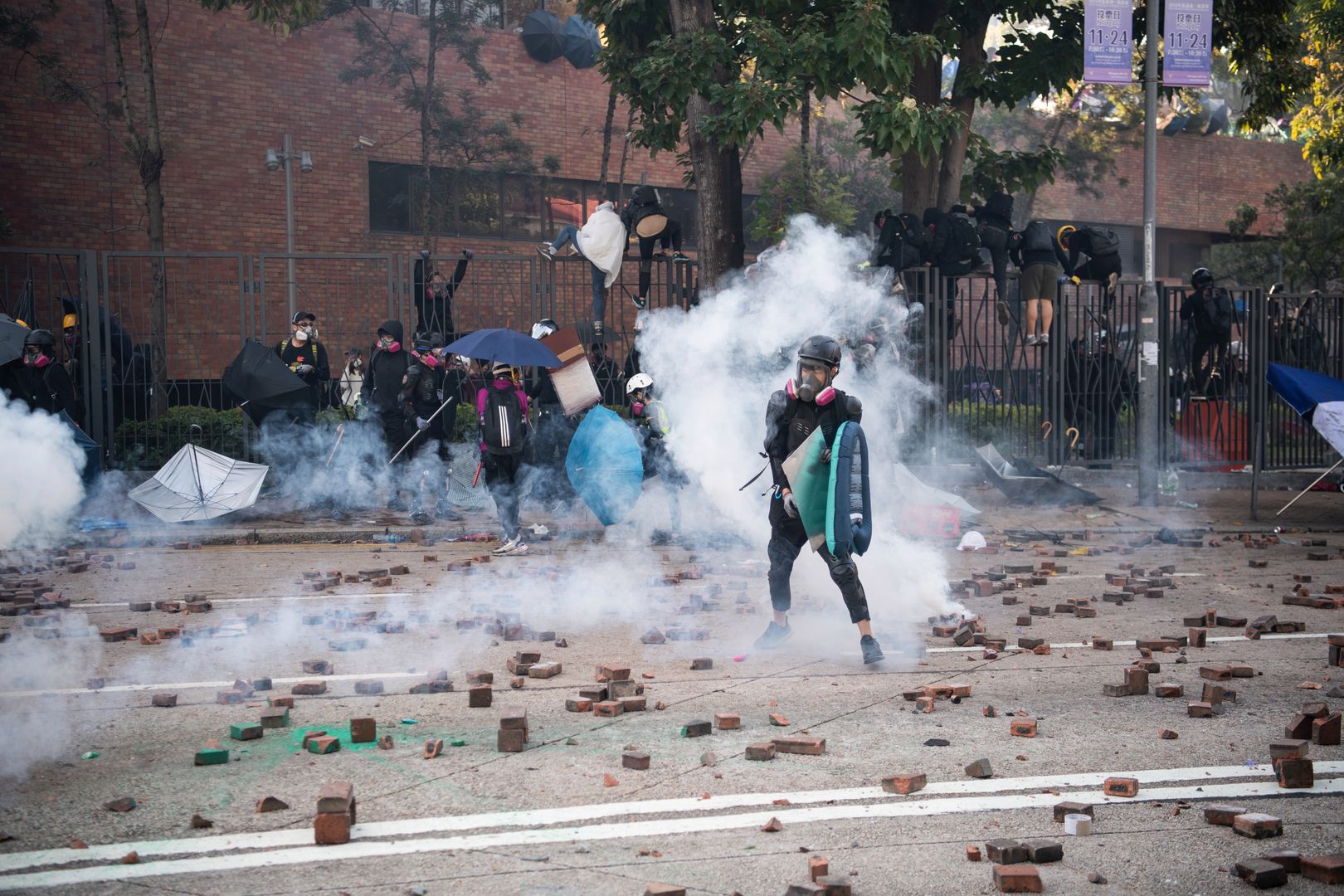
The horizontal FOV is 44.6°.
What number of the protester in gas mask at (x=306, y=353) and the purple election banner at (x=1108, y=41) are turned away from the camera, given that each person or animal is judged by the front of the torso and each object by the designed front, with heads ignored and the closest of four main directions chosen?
0

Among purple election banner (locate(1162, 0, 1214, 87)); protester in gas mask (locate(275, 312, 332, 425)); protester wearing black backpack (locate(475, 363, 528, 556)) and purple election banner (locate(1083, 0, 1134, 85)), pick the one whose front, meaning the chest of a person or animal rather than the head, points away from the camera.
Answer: the protester wearing black backpack

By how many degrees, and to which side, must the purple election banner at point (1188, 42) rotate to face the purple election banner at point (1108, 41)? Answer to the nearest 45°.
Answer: approximately 45° to its right

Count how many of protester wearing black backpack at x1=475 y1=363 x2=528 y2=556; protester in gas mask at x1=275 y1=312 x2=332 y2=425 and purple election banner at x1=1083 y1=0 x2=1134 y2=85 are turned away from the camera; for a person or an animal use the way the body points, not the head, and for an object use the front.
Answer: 1

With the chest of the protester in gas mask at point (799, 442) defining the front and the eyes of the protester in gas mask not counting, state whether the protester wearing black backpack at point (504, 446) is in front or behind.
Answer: behind

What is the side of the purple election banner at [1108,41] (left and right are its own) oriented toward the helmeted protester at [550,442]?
right

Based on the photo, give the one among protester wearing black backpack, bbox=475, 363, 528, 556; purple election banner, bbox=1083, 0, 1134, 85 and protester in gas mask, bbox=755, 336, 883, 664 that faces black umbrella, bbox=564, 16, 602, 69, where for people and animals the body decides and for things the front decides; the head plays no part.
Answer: the protester wearing black backpack

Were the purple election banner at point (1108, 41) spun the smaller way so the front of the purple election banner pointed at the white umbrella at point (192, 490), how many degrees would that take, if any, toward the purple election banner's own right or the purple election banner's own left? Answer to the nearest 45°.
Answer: approximately 45° to the purple election banner's own right

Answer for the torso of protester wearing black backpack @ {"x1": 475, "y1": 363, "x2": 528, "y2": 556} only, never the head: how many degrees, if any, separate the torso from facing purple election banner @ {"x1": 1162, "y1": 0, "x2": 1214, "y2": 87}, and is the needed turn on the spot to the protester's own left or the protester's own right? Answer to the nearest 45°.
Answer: approximately 90° to the protester's own right

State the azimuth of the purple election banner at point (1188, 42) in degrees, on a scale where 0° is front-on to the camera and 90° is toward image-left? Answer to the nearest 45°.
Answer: approximately 0°

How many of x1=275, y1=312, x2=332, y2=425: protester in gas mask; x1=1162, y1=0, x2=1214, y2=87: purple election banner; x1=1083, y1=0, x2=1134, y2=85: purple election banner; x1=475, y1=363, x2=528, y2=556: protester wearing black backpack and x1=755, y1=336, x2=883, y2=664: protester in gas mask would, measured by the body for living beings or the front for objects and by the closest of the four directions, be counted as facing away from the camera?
1

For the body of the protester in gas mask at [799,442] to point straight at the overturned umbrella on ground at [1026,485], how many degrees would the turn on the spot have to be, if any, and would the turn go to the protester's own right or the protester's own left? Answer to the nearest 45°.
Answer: approximately 180°

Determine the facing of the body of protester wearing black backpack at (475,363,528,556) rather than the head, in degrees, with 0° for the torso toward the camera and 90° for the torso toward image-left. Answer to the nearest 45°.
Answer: approximately 180°

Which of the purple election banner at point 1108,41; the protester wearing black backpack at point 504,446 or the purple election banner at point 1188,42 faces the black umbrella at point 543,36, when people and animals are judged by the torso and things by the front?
the protester wearing black backpack

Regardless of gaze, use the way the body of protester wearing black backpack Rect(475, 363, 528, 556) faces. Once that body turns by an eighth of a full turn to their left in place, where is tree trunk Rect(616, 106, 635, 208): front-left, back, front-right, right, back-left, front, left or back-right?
front-right

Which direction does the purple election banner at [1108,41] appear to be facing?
toward the camera
